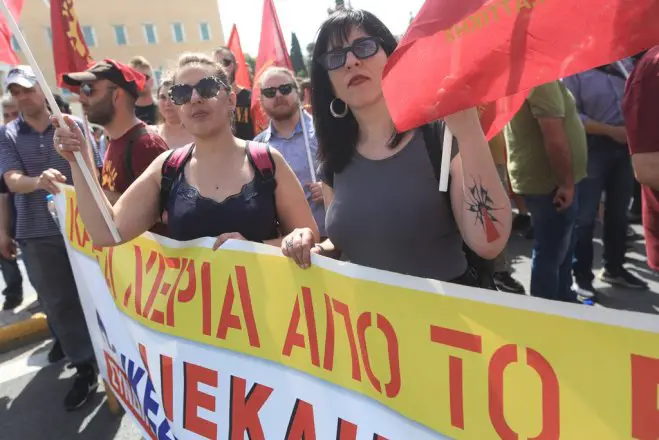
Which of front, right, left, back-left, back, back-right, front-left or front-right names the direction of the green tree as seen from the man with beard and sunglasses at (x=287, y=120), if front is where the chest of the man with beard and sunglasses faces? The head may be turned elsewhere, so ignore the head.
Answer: back

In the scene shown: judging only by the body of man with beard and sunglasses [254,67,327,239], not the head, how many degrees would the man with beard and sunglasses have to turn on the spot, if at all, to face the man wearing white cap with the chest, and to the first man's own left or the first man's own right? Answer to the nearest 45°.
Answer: approximately 90° to the first man's own right

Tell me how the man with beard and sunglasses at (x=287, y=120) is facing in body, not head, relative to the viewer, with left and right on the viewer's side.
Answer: facing the viewer

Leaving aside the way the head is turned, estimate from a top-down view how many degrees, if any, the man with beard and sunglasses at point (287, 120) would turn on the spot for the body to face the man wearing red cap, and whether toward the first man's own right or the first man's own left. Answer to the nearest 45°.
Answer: approximately 45° to the first man's own right
